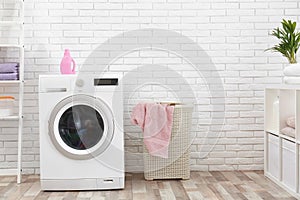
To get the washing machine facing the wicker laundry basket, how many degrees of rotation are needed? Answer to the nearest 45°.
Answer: approximately 90° to its left

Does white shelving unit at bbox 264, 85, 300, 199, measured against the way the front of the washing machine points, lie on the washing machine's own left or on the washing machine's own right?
on the washing machine's own left

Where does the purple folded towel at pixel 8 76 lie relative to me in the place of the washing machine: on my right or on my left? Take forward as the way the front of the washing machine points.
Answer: on my right

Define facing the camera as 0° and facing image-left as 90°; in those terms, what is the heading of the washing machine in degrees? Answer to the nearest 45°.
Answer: approximately 0°

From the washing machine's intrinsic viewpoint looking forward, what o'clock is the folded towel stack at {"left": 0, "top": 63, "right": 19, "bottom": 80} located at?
The folded towel stack is roughly at 4 o'clock from the washing machine.
